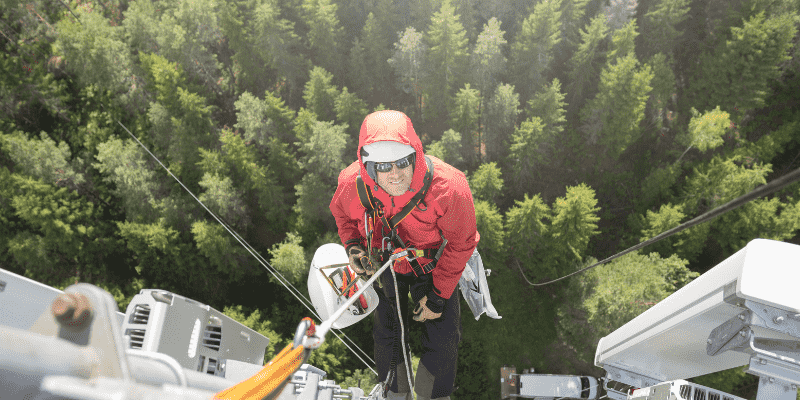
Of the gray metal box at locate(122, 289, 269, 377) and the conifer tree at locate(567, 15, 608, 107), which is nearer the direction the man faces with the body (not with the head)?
the gray metal box

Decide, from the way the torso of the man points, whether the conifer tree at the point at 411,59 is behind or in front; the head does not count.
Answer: behind

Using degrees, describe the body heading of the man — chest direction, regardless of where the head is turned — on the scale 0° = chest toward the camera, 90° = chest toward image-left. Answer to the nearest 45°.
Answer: approximately 0°

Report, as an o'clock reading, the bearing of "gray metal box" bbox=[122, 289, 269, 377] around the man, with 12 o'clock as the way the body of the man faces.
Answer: The gray metal box is roughly at 3 o'clock from the man.

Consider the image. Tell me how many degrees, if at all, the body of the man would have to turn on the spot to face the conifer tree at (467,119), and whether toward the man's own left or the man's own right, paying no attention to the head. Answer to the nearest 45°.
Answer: approximately 180°
